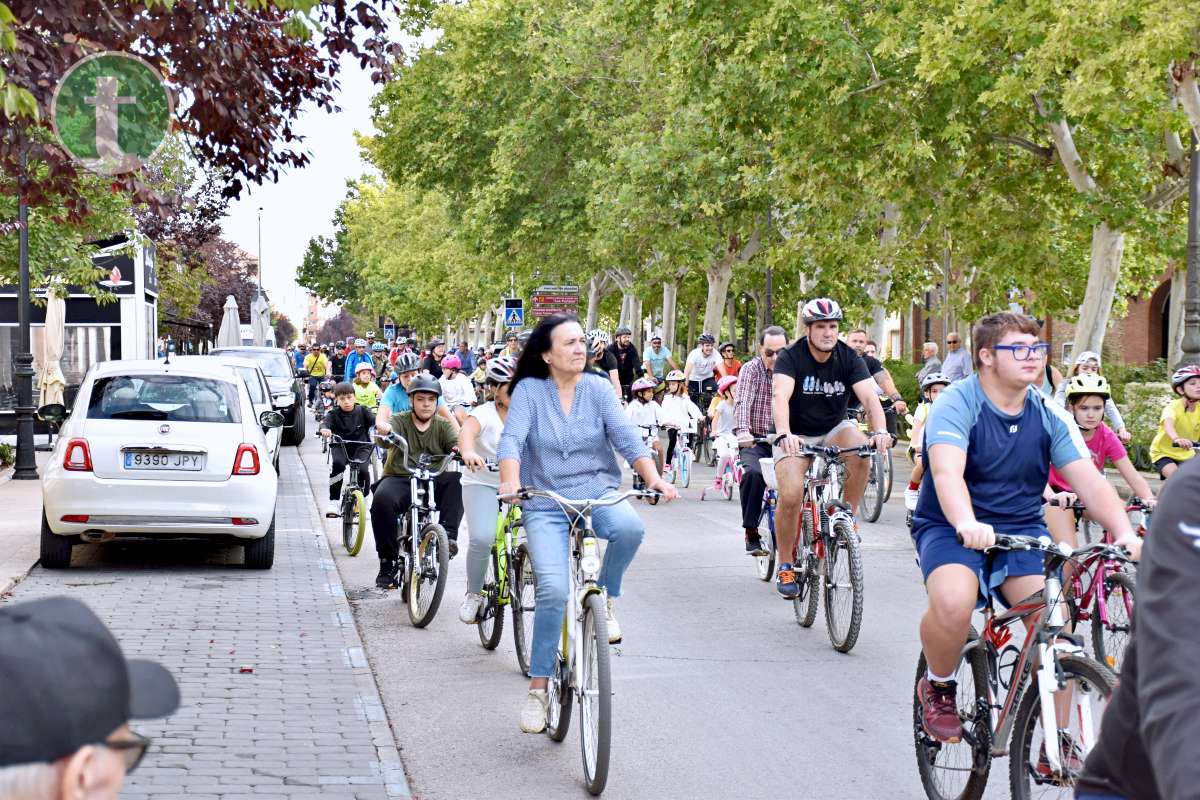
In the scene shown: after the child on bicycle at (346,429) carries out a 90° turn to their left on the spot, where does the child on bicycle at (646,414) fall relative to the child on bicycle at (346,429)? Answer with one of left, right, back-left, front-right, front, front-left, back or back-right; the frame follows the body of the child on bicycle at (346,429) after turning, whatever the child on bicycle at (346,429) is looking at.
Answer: front-left

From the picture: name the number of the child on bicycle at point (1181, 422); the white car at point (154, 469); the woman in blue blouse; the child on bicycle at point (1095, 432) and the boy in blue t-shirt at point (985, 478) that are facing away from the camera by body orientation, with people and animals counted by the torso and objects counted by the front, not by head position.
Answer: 1

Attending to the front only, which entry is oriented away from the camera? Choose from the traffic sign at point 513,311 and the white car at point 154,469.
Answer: the white car

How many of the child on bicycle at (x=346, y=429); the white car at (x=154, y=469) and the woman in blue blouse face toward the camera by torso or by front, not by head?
2

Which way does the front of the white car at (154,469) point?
away from the camera

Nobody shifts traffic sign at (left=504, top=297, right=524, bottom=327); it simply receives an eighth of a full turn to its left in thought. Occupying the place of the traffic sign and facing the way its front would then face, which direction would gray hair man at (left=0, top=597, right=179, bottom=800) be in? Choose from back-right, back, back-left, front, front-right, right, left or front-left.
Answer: front-right

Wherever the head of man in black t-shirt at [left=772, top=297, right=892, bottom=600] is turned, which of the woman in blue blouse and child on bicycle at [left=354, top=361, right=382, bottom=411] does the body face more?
the woman in blue blouse

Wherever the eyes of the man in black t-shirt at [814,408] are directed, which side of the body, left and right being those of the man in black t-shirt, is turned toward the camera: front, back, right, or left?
front

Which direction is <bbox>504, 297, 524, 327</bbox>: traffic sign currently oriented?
toward the camera

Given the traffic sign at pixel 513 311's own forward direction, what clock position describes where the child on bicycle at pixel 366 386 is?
The child on bicycle is roughly at 12 o'clock from the traffic sign.

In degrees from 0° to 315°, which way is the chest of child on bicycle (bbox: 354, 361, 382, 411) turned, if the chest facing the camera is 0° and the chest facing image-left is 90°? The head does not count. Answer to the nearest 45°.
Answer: approximately 0°

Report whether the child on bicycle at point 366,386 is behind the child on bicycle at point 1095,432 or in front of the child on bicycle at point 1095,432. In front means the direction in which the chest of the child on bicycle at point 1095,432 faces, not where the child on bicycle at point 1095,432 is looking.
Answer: behind
